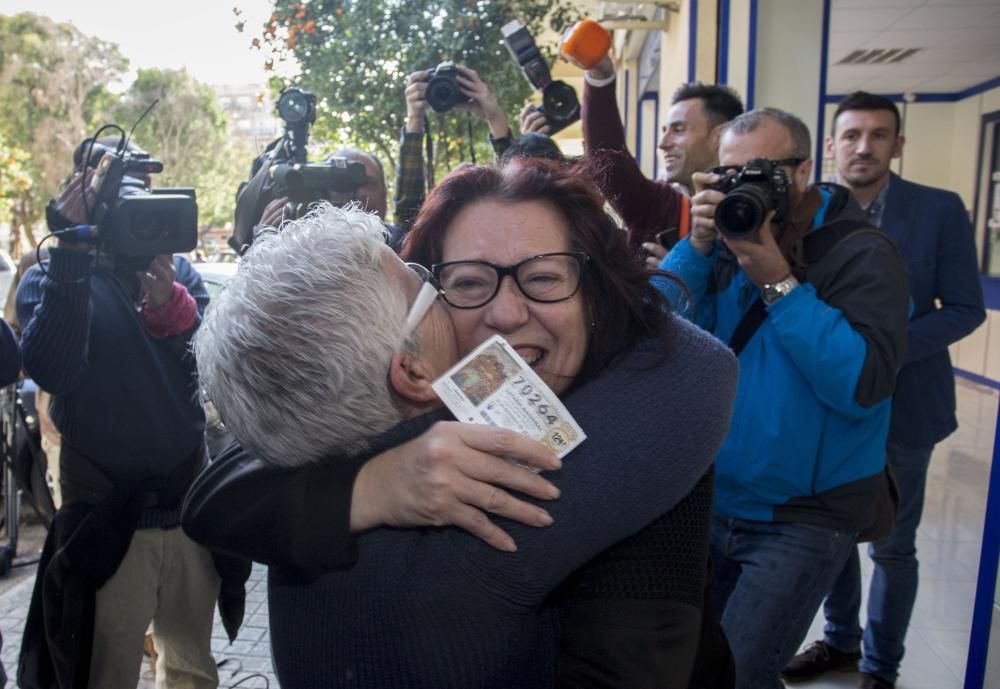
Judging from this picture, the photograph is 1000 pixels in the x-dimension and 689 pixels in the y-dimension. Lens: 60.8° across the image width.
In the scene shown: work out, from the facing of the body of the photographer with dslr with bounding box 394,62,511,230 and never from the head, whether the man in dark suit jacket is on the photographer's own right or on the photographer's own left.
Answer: on the photographer's own left

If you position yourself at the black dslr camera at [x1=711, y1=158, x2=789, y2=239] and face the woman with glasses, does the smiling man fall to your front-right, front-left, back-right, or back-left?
back-right

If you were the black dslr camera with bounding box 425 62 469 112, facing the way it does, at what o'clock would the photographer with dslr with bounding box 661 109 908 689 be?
The photographer with dslr is roughly at 11 o'clock from the black dslr camera.

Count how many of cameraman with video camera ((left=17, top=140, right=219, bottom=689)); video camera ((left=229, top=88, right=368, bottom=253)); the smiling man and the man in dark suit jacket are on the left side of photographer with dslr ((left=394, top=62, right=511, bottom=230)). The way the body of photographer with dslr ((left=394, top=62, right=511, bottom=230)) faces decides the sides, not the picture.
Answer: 2

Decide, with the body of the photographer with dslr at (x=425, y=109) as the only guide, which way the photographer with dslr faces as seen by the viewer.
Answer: toward the camera

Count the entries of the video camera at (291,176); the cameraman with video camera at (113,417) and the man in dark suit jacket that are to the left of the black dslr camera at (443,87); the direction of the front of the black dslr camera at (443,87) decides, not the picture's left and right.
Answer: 1

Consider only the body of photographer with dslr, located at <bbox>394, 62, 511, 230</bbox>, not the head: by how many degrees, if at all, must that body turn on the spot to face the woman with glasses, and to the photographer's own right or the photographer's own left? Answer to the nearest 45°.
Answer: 0° — they already face them

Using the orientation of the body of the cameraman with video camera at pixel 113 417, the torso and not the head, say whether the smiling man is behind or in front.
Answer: in front

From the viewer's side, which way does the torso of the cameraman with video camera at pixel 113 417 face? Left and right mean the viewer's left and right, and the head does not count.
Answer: facing the viewer and to the right of the viewer

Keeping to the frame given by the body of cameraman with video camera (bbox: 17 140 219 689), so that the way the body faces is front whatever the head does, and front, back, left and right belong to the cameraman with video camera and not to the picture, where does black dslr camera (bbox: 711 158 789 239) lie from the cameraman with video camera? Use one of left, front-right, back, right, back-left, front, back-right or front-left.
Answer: front

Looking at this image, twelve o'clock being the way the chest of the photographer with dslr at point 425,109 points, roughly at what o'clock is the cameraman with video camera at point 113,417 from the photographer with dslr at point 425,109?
the cameraman with video camera at point 113,417 is roughly at 2 o'clock from the photographer with dslr at point 425,109.
